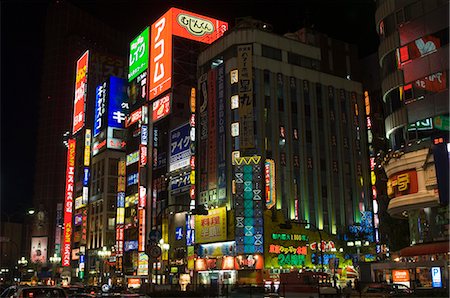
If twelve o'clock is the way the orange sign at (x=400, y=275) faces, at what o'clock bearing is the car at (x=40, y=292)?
The car is roughly at 1 o'clock from the orange sign.

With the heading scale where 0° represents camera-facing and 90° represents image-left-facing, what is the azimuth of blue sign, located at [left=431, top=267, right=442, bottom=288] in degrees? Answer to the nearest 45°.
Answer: approximately 0°

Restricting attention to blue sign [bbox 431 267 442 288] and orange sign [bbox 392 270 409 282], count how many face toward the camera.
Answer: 2
